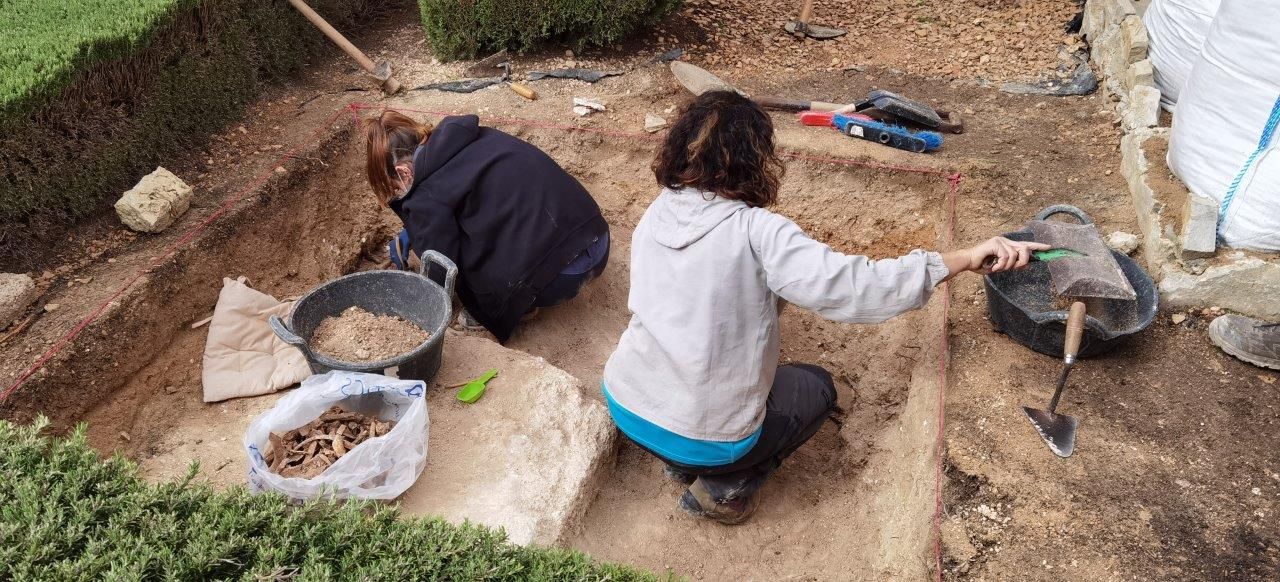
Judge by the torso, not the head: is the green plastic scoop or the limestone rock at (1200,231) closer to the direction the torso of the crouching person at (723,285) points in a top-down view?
the limestone rock

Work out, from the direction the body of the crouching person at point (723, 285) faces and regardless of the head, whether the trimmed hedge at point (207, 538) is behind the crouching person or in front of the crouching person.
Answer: behind

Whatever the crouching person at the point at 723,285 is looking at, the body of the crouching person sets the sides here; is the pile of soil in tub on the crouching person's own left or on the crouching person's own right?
on the crouching person's own left

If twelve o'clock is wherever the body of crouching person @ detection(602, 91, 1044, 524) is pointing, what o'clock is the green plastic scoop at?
The green plastic scoop is roughly at 8 o'clock from the crouching person.

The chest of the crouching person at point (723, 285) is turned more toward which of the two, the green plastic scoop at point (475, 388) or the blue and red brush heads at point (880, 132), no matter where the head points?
the blue and red brush heads

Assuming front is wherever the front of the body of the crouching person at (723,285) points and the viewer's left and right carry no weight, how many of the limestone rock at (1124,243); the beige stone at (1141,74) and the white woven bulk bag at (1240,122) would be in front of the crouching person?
3

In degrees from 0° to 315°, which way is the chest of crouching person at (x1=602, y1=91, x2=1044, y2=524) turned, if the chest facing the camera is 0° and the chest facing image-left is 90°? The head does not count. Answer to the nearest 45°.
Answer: approximately 225°

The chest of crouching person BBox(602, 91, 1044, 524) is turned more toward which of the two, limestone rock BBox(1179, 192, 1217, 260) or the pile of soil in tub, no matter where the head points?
the limestone rock

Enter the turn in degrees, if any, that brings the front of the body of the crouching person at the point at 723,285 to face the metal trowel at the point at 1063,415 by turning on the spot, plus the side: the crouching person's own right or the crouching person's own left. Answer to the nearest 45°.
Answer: approximately 45° to the crouching person's own right

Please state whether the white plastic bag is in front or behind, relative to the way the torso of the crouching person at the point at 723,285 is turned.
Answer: behind

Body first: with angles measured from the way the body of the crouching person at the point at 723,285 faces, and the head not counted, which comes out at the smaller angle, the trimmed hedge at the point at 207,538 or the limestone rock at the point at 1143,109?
the limestone rock

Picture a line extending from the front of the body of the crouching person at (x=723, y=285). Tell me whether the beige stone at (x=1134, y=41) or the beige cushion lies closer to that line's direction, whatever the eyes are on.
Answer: the beige stone

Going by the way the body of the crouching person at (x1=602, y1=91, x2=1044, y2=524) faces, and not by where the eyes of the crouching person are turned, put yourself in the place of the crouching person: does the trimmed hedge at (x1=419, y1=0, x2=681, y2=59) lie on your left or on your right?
on your left
